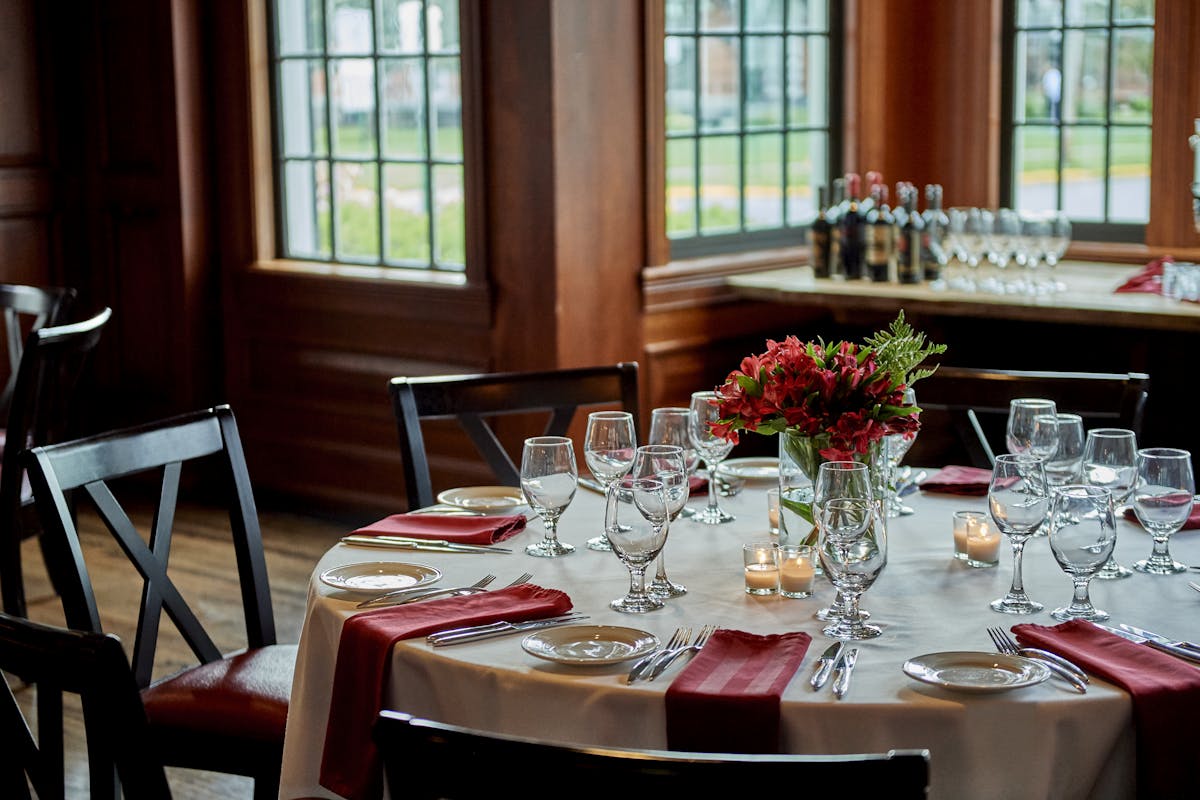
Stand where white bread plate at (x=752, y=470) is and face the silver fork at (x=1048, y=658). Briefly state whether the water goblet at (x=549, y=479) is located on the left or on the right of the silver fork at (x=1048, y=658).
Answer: right

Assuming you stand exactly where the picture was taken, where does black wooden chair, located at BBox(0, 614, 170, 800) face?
facing away from the viewer and to the right of the viewer

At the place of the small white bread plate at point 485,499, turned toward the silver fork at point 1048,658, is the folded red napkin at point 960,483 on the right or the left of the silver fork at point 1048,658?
left

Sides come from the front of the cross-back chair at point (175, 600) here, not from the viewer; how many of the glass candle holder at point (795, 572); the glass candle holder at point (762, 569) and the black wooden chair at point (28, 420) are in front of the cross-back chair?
2

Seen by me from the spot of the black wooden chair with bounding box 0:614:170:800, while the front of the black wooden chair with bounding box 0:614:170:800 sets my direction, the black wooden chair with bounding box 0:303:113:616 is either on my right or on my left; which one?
on my left
